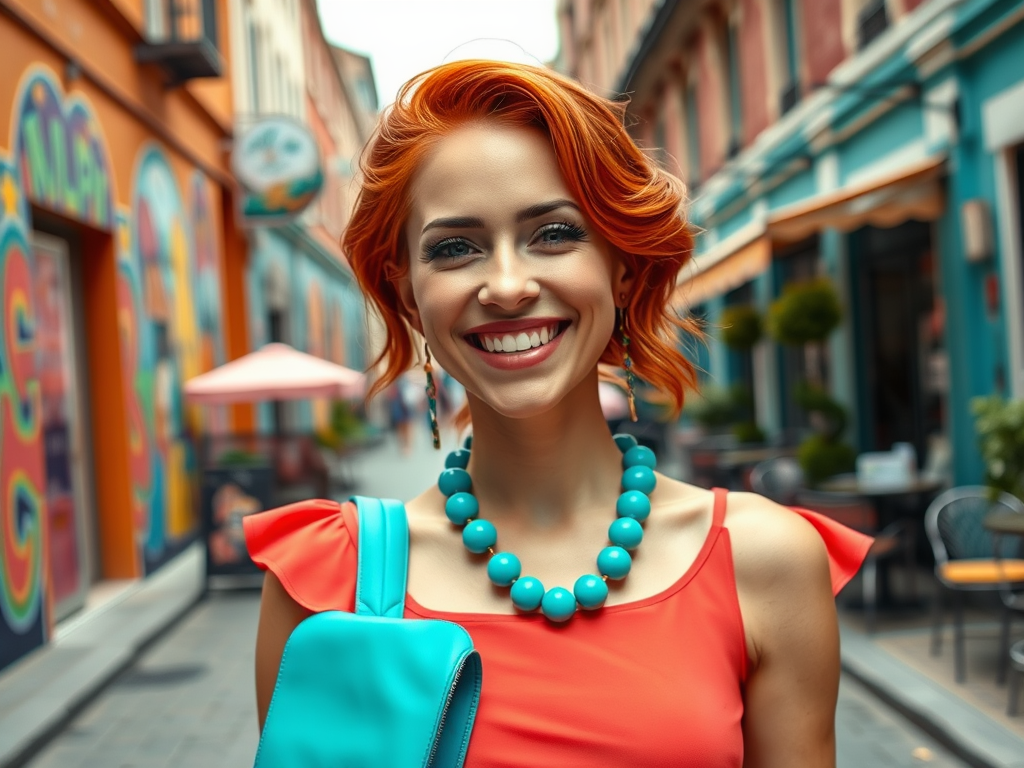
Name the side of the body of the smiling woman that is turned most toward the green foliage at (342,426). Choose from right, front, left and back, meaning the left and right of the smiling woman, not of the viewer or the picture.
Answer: back

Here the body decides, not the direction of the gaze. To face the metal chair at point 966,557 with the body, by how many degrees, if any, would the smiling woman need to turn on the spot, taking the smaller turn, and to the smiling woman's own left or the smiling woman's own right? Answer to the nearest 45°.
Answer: approximately 135° to the smiling woman's own left

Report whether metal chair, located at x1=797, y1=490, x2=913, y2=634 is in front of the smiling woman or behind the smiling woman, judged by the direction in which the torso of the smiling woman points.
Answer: behind

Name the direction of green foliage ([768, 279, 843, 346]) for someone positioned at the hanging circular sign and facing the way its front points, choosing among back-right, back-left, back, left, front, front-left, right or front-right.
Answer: front-left
